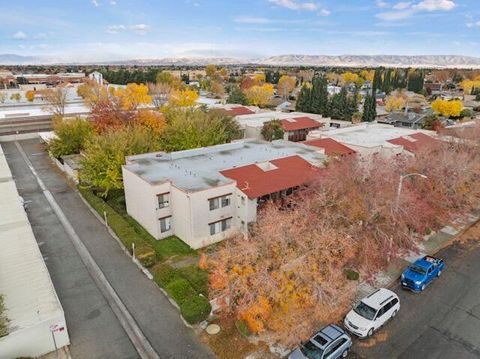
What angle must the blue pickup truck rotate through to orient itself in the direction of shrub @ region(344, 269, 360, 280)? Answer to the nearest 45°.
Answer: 0° — it already faces it

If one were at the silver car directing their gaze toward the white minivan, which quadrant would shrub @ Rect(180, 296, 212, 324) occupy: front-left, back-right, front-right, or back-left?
back-left

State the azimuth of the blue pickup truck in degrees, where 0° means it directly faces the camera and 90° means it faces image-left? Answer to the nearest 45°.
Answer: approximately 45°

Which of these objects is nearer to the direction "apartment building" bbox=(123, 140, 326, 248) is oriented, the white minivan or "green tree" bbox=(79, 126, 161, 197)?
the white minivan

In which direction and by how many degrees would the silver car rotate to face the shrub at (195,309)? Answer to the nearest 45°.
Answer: approximately 45° to its right

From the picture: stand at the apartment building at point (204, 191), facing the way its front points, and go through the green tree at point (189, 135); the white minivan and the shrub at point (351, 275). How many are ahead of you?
2

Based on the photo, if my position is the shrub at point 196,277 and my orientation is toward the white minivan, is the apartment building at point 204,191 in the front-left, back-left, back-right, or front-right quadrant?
back-left
